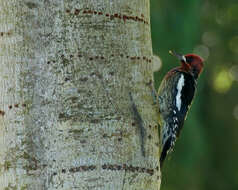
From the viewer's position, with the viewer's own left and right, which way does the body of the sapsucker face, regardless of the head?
facing to the left of the viewer
